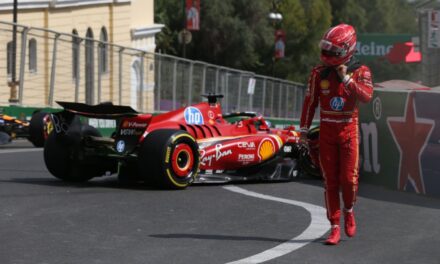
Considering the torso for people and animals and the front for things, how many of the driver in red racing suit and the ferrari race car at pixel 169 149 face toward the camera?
1

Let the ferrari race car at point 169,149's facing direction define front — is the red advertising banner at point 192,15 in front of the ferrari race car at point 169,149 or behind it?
in front

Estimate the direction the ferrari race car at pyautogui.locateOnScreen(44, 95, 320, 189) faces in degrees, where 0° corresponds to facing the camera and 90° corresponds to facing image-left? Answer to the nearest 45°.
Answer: approximately 225°

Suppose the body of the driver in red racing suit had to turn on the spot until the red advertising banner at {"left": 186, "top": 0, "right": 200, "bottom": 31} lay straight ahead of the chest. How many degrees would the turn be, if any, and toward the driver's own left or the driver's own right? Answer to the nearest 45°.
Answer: approximately 180°

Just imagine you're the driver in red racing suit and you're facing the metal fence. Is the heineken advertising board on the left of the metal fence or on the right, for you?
right

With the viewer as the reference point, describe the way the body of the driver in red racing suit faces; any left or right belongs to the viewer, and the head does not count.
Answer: facing the viewer
